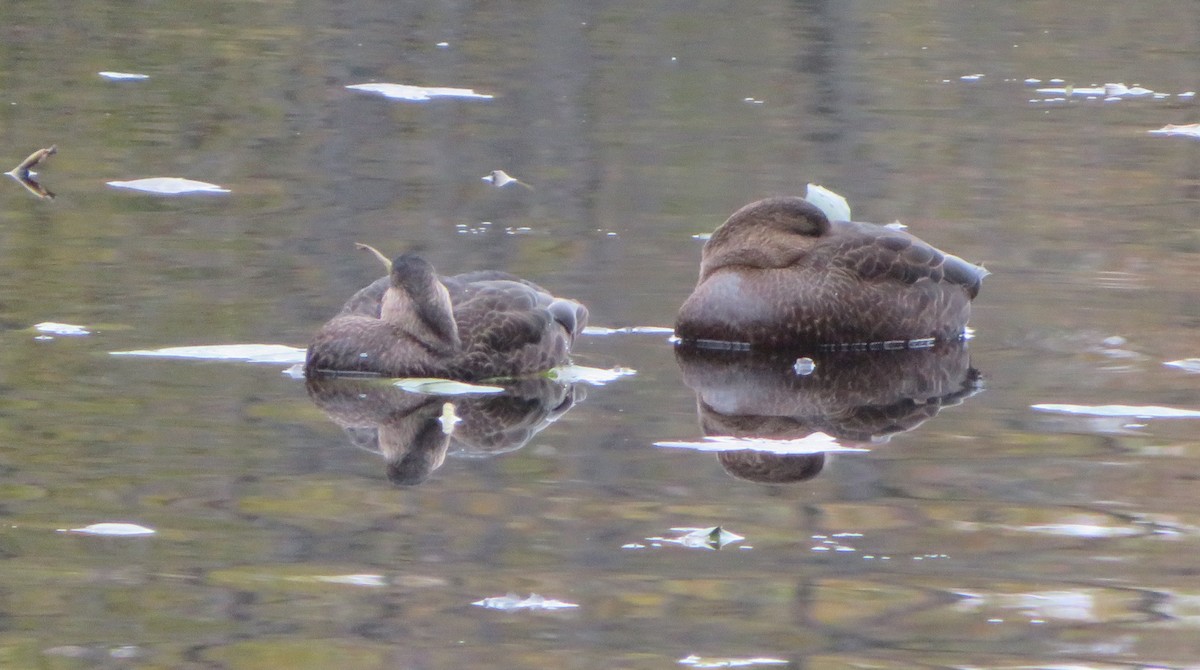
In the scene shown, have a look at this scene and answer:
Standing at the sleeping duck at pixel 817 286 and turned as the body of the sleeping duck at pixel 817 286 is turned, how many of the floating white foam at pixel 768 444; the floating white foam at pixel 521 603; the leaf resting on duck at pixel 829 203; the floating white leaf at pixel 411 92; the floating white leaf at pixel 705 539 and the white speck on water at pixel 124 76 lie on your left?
3

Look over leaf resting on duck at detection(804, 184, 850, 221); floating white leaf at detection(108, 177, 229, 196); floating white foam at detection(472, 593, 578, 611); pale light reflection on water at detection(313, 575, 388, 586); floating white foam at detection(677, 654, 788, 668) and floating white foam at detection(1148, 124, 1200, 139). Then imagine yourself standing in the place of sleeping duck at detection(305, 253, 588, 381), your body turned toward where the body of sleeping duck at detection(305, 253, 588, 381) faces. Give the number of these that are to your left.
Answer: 3

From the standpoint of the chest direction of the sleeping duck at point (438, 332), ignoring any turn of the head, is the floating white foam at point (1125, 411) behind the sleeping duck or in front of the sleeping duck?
behind

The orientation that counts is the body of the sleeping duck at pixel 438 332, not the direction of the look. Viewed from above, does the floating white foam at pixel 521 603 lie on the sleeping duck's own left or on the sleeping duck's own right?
on the sleeping duck's own left

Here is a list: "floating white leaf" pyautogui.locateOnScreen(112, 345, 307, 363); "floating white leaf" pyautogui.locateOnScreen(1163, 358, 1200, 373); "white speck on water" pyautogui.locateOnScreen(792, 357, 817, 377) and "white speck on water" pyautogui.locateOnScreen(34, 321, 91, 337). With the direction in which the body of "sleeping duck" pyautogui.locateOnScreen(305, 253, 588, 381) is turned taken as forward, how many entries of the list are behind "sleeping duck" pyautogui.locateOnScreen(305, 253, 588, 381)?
2

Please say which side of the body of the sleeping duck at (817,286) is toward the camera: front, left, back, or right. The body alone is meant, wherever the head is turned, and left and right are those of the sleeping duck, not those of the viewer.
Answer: left

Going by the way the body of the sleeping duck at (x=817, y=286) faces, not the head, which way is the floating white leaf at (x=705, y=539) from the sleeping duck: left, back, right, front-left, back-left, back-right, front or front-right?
left

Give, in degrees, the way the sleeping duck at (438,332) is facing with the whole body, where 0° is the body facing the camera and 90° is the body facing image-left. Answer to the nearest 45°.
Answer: approximately 90°

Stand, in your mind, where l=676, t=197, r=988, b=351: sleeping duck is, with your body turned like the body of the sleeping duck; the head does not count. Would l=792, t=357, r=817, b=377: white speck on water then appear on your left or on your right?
on your left

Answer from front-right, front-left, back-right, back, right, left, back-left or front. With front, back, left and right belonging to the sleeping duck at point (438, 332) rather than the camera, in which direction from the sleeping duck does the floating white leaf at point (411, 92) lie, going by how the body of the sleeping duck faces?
right

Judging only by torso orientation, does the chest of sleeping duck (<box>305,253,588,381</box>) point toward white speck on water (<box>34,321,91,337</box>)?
yes

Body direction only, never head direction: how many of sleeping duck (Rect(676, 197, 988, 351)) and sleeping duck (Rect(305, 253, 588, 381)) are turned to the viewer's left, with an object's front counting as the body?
2

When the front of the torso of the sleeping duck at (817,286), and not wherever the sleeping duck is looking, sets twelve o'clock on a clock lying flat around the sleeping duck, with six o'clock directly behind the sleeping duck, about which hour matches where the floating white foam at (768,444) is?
The floating white foam is roughly at 9 o'clock from the sleeping duck.

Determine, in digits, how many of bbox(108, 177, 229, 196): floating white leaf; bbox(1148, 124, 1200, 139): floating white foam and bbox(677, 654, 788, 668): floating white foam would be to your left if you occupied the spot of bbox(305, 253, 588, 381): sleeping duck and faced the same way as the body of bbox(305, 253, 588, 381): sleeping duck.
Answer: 1

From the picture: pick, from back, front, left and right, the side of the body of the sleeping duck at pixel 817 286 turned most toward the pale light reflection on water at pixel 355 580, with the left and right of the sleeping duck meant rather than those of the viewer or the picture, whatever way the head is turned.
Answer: left

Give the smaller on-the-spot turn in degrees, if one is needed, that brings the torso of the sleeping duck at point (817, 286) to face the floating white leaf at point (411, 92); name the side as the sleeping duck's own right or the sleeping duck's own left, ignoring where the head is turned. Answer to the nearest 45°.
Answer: approximately 45° to the sleeping duck's own right

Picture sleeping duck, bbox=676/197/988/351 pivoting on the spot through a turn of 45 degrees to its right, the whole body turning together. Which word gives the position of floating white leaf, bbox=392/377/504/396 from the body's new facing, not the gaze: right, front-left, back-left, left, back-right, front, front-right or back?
left
